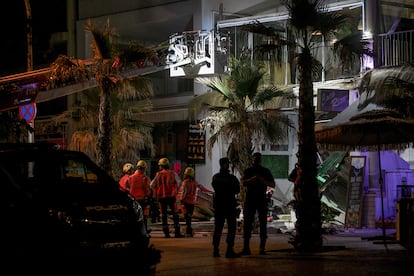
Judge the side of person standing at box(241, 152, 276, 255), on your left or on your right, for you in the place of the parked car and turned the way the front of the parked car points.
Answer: on your left

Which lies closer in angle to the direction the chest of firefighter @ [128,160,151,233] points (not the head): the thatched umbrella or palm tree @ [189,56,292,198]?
the palm tree

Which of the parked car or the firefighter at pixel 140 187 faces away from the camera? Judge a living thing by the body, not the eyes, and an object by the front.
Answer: the firefighter

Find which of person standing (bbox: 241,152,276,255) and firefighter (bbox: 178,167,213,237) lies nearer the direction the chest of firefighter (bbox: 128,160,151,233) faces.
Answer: the firefighter

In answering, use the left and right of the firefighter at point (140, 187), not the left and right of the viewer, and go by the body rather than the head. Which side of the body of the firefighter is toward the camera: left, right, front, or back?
back

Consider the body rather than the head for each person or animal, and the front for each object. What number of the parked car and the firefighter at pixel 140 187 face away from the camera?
1

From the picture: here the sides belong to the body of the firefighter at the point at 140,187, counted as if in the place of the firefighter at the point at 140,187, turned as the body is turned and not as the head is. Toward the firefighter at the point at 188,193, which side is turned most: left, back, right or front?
right

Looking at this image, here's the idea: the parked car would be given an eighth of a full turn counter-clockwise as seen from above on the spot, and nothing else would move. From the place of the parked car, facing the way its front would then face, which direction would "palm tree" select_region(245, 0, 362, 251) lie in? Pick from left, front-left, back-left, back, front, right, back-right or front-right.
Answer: front-left

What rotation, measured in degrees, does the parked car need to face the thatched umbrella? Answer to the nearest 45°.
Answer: approximately 90° to its left
